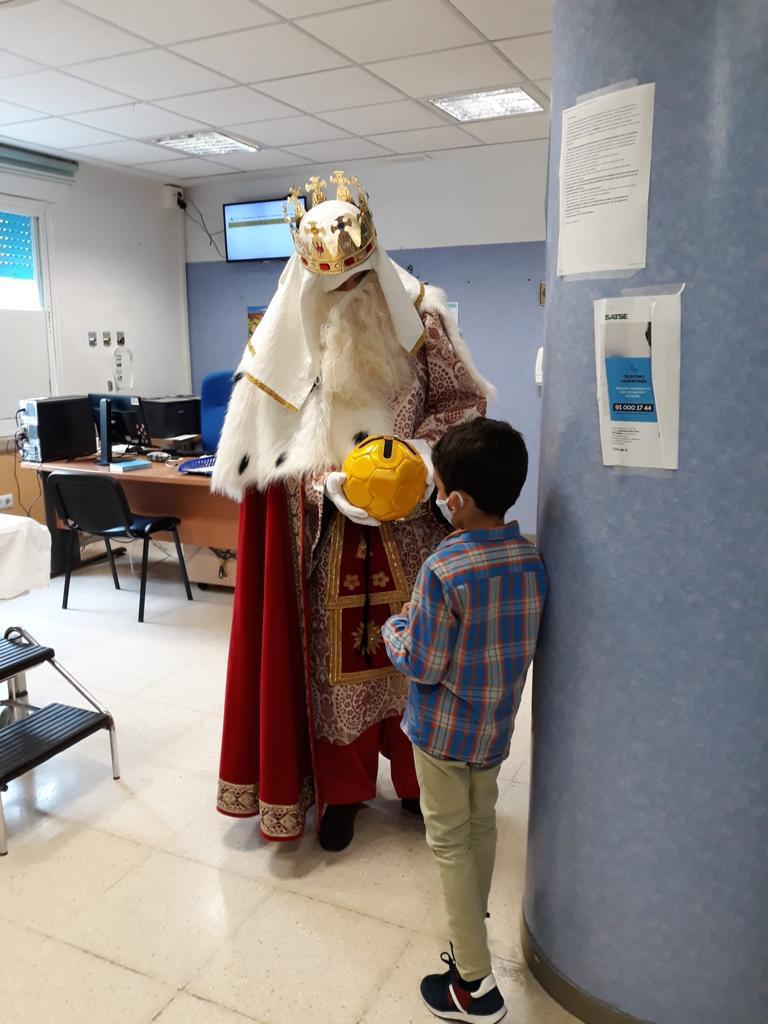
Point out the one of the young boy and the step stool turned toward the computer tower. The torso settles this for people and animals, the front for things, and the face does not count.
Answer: the young boy

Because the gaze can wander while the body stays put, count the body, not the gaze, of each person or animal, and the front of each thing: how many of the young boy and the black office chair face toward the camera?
0

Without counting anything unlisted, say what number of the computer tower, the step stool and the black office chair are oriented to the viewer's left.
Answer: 0

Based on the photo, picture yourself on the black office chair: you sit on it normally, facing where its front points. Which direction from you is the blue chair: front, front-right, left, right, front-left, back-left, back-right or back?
front

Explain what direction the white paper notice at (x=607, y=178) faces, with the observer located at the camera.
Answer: facing the viewer and to the left of the viewer

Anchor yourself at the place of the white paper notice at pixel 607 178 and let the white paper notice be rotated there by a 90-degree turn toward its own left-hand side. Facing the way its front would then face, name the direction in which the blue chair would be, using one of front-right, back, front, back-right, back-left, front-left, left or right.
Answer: back

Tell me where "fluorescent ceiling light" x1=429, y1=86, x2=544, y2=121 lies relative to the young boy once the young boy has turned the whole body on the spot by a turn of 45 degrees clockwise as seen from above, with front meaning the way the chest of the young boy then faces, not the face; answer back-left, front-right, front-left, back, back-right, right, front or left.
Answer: front

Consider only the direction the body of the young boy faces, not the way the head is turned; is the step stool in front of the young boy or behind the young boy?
in front

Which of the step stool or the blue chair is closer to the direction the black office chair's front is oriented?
the blue chair

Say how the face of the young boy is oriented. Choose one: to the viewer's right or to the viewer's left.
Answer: to the viewer's left
